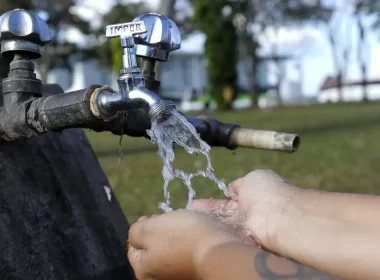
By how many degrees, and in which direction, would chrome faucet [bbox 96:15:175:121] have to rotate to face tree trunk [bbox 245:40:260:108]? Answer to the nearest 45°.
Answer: approximately 90° to its left

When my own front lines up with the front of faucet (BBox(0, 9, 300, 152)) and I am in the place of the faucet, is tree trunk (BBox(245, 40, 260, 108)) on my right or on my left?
on my left
